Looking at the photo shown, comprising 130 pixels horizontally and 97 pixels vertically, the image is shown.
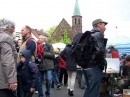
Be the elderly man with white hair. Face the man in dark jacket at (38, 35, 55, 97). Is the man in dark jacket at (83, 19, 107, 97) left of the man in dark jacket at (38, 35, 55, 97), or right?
right

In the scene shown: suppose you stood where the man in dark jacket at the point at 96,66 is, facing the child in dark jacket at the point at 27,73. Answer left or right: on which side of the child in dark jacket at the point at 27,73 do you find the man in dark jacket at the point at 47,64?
right

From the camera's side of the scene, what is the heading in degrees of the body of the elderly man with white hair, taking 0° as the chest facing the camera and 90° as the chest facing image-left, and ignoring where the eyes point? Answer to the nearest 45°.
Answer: approximately 270°

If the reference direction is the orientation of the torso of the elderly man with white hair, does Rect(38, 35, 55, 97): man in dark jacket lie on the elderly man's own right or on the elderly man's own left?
on the elderly man's own left
